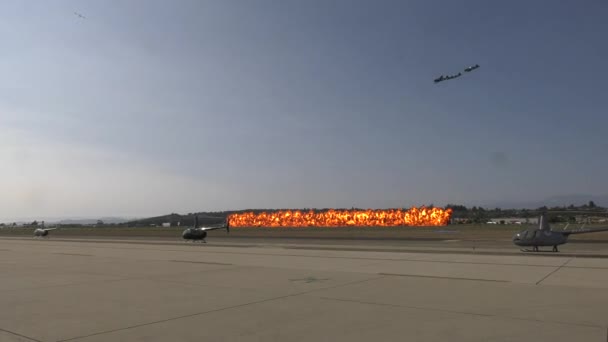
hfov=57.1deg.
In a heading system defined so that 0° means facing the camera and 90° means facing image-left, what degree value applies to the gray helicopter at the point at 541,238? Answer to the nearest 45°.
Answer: approximately 90°
